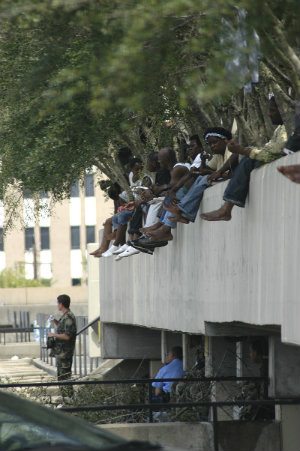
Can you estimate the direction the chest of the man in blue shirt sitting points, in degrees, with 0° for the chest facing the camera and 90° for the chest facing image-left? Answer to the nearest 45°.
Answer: approximately 90°

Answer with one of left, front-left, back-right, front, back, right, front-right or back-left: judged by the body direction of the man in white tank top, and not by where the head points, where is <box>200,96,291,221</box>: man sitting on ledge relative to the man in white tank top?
left

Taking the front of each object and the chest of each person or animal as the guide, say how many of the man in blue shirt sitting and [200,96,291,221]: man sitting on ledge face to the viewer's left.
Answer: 2

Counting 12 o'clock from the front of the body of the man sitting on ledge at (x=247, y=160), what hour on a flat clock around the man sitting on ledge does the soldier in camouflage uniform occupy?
The soldier in camouflage uniform is roughly at 2 o'clock from the man sitting on ledge.

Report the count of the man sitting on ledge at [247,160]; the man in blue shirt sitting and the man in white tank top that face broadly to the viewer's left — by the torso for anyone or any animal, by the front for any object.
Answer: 3

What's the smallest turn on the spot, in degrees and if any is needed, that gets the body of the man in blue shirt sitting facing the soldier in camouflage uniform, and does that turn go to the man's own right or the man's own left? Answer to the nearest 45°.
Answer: approximately 45° to the man's own right

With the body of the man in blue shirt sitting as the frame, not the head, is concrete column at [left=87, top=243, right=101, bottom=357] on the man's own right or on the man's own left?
on the man's own right

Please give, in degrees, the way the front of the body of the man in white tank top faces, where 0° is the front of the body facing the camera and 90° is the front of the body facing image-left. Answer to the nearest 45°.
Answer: approximately 90°

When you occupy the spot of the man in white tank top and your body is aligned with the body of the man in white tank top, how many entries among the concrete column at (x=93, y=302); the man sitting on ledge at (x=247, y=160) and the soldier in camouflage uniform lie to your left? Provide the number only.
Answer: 1

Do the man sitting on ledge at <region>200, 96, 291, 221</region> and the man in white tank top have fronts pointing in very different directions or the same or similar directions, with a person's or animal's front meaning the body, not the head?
same or similar directions

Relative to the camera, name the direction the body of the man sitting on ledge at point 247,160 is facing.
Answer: to the viewer's left
